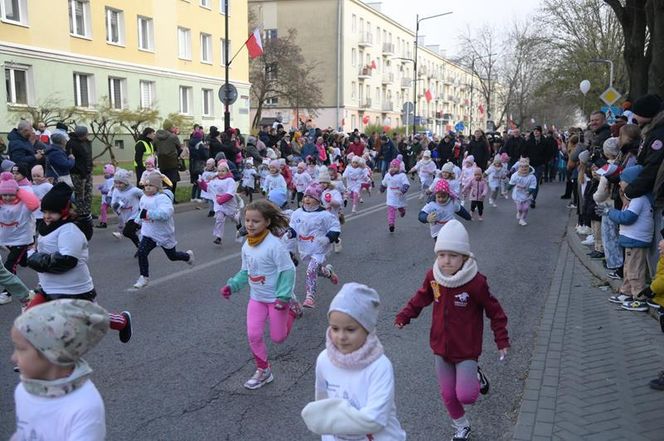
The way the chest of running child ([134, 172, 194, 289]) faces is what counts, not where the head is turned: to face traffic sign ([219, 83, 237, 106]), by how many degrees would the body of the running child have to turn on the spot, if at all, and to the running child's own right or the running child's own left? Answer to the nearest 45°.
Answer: approximately 135° to the running child's own right

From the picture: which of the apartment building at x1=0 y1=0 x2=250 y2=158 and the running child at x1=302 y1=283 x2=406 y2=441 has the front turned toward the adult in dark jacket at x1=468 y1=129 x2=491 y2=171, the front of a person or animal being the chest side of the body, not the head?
the apartment building

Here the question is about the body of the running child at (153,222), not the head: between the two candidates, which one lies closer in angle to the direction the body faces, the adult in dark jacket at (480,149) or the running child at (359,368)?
the running child

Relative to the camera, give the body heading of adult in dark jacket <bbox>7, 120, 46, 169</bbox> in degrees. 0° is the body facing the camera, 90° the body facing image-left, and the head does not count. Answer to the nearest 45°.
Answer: approximately 315°

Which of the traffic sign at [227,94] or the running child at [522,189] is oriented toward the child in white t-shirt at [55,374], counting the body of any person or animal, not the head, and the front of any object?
the running child

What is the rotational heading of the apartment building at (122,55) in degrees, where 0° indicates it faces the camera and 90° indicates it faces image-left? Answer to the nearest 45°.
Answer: approximately 315°

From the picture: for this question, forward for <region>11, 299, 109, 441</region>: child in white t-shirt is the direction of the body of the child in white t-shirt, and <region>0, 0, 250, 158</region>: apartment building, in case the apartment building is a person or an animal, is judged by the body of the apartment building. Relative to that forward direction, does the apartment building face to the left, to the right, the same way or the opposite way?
to the left
